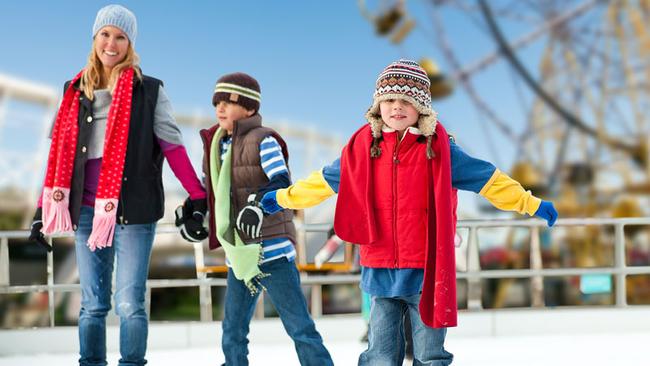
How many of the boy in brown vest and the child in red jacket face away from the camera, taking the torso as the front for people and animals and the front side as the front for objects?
0

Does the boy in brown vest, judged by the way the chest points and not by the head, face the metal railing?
no

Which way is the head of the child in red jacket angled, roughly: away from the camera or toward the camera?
toward the camera

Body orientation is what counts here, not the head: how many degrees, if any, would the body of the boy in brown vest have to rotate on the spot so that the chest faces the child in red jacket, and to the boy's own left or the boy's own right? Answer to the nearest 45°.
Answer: approximately 90° to the boy's own left

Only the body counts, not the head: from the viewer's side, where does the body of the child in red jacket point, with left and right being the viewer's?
facing the viewer

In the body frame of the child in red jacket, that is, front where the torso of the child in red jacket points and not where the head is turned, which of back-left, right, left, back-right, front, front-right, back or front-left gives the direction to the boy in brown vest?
back-right

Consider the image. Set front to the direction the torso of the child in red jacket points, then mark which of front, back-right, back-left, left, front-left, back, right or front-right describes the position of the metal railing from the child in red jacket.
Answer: back
